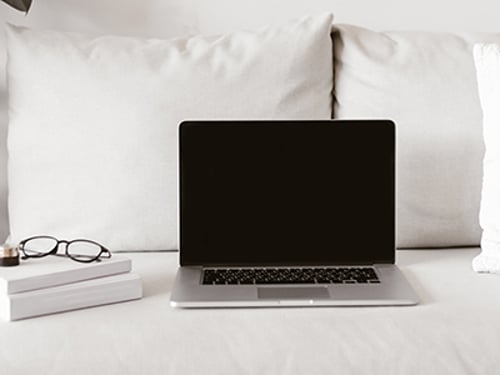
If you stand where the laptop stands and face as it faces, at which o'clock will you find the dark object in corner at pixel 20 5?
The dark object in corner is roughly at 4 o'clock from the laptop.

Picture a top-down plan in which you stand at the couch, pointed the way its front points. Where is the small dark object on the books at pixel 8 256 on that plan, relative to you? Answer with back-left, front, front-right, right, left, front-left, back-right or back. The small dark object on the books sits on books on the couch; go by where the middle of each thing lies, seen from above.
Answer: right

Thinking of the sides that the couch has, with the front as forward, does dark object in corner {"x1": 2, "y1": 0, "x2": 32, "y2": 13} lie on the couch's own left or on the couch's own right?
on the couch's own right

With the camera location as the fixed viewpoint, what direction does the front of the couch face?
facing the viewer
